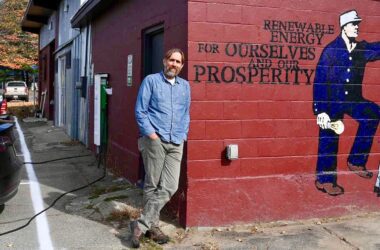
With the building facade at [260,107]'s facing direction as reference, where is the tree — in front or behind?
behind

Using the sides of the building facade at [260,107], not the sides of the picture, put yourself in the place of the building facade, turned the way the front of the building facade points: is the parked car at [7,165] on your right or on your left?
on your right

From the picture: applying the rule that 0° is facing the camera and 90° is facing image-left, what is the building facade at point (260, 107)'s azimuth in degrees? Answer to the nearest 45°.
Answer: approximately 0°
